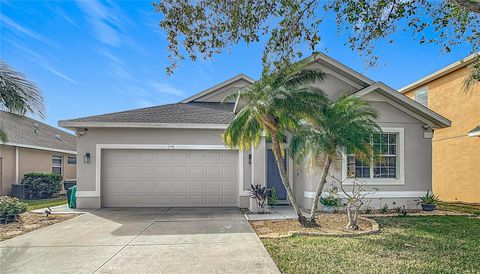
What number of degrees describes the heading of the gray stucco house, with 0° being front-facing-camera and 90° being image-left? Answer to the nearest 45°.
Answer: approximately 0°

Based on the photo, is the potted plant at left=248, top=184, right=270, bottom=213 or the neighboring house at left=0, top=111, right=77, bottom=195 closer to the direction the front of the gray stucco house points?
the potted plant

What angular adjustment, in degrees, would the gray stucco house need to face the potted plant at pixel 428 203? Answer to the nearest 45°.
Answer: approximately 90° to its left

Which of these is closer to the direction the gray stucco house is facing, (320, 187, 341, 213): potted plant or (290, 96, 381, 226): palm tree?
the palm tree

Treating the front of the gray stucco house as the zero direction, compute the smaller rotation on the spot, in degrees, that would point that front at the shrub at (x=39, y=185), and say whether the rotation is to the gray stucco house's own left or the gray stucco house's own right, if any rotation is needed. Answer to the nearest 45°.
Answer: approximately 135° to the gray stucco house's own right

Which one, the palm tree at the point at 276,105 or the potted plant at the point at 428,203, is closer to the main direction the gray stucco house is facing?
the palm tree

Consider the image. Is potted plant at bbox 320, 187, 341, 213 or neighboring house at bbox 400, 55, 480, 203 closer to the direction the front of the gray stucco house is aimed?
the potted plant
